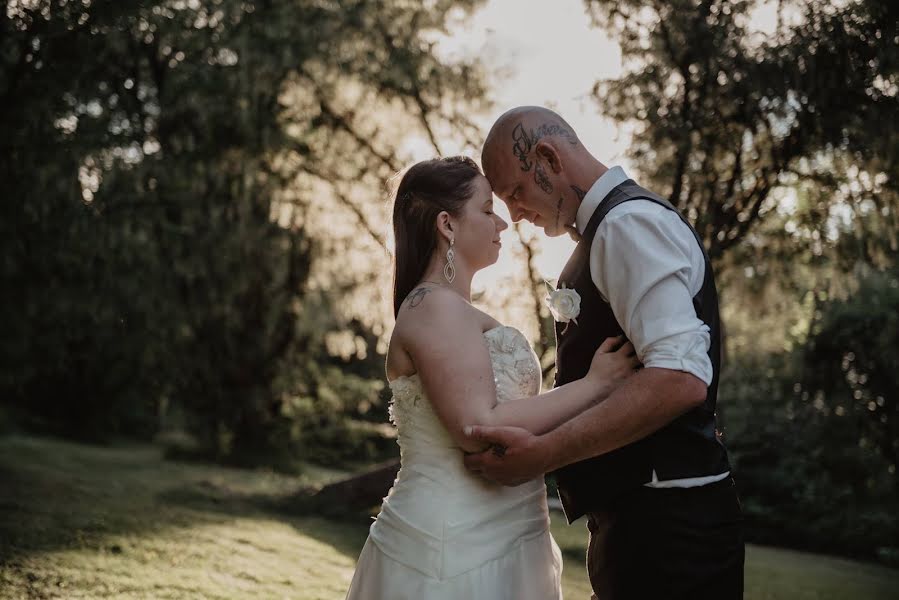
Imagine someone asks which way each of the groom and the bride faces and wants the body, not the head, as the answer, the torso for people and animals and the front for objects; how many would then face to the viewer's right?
1

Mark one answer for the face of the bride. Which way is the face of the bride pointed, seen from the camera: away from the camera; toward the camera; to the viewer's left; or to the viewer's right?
to the viewer's right

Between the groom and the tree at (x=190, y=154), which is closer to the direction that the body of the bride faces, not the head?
the groom

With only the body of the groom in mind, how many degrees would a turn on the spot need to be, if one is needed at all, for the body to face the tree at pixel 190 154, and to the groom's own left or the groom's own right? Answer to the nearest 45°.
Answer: approximately 45° to the groom's own right

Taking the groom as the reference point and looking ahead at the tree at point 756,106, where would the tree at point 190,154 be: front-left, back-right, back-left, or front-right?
front-left

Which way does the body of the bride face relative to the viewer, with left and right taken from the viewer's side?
facing to the right of the viewer

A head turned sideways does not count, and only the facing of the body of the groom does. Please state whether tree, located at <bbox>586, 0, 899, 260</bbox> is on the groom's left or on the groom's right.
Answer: on the groom's right

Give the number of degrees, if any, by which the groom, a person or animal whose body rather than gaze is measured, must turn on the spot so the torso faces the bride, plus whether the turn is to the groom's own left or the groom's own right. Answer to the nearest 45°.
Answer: approximately 45° to the groom's own right

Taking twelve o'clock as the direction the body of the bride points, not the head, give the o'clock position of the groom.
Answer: The groom is roughly at 1 o'clock from the bride.

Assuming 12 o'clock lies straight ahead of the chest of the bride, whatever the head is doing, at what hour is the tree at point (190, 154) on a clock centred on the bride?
The tree is roughly at 8 o'clock from the bride.

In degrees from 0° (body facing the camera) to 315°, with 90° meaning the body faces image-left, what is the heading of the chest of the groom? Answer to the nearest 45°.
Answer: approximately 90°

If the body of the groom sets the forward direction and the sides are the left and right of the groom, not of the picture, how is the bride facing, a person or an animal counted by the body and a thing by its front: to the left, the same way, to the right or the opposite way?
the opposite way

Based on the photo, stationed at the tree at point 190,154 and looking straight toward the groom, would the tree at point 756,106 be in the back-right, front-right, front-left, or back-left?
front-left

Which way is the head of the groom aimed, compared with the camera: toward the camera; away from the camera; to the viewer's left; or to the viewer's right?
to the viewer's left

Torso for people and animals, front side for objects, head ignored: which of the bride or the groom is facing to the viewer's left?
the groom

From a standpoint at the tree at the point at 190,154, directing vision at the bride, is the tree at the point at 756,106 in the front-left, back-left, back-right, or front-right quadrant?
front-left
